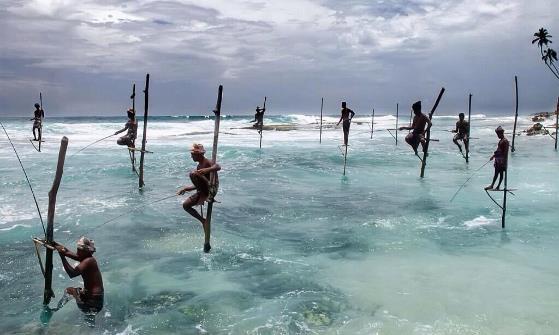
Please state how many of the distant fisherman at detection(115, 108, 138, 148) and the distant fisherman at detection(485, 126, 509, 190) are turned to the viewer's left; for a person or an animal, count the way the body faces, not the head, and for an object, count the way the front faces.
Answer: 2

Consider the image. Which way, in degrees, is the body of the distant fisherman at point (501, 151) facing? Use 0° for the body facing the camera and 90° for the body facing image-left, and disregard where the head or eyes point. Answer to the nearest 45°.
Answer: approximately 90°

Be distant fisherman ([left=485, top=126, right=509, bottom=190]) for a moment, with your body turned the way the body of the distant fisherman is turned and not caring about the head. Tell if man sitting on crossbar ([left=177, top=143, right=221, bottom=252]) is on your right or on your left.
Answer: on your left

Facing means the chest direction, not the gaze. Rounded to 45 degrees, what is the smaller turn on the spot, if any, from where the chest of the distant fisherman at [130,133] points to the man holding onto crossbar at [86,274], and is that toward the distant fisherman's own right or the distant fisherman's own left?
approximately 90° to the distant fisherman's own left

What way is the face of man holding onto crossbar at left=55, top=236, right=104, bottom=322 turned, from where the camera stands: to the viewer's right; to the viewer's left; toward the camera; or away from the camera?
to the viewer's left

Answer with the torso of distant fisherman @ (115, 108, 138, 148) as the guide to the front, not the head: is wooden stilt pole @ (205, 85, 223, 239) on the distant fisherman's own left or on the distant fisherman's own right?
on the distant fisherman's own left

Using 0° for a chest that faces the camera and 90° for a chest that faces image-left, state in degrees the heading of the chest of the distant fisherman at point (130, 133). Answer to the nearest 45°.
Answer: approximately 90°

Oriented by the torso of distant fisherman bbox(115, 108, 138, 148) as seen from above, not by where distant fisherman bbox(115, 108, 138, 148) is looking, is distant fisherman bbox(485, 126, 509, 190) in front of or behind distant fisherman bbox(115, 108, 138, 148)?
behind

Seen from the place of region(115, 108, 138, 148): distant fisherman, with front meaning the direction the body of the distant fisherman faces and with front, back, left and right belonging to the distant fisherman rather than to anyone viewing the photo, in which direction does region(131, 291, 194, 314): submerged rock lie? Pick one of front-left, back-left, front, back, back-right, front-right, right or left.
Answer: left
